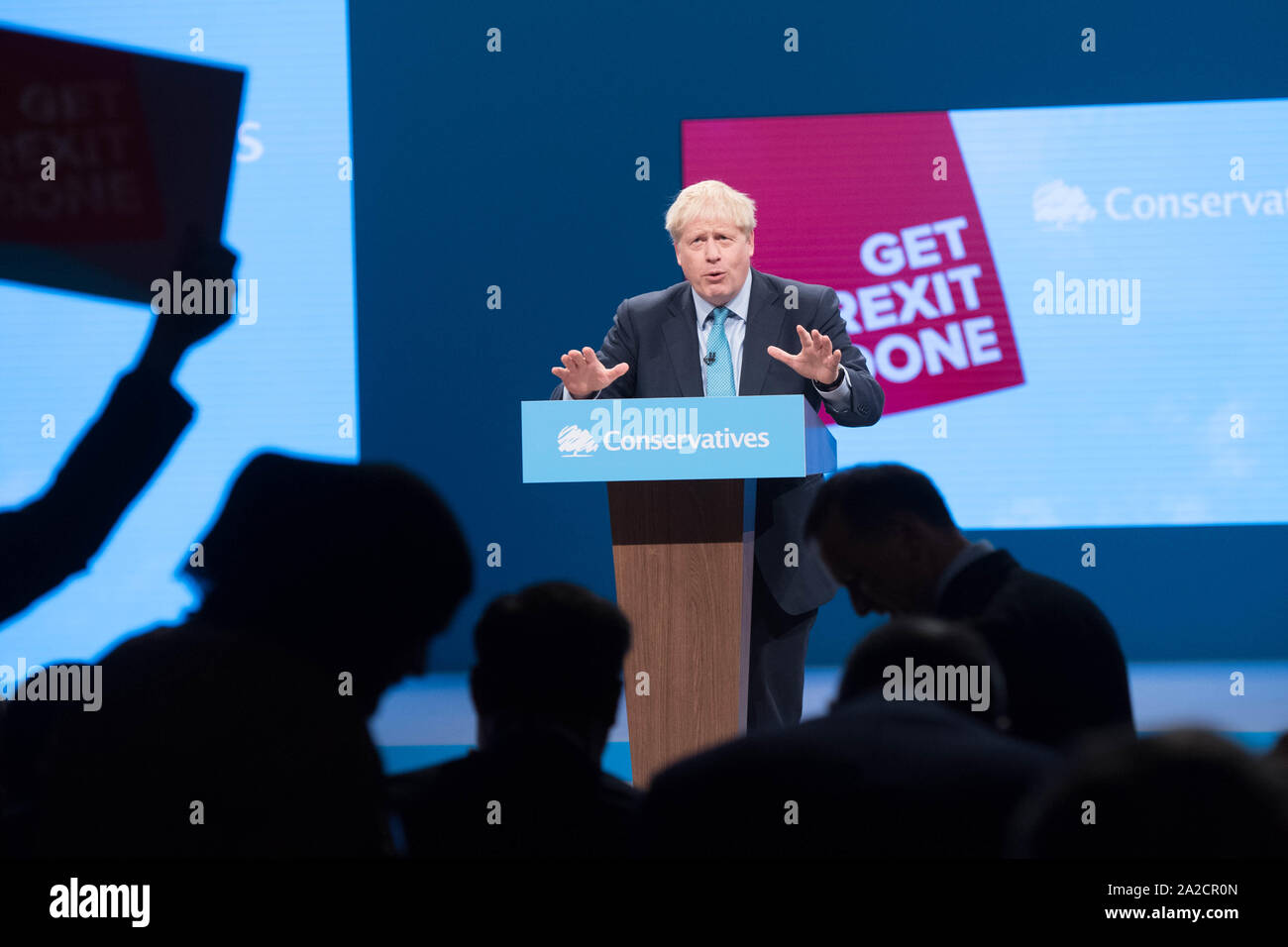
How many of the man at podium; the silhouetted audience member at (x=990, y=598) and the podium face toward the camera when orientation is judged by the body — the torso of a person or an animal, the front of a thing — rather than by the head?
2

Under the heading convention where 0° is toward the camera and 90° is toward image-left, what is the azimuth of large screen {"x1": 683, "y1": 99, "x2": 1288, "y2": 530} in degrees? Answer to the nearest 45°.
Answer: approximately 0°

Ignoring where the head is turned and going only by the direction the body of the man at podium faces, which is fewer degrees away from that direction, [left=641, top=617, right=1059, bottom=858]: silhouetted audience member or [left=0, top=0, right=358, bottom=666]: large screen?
the silhouetted audience member

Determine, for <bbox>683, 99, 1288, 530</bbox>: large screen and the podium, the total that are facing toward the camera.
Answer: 2
